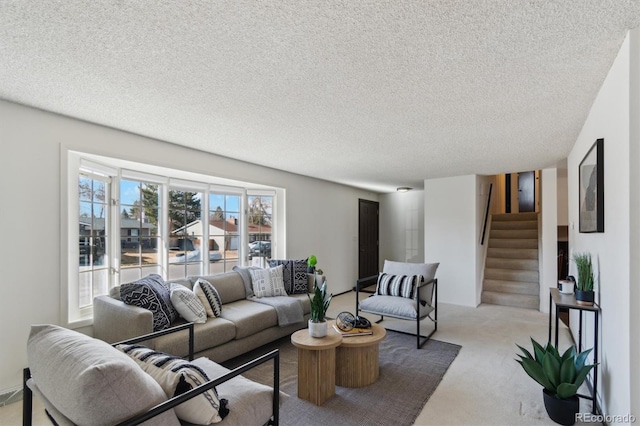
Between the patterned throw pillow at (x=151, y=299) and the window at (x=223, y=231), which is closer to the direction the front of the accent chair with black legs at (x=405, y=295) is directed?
the patterned throw pillow

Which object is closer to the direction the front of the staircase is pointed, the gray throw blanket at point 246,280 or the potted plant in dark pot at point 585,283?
the potted plant in dark pot

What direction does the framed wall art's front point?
to the viewer's left

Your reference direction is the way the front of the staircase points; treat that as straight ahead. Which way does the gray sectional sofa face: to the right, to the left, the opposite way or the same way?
to the left

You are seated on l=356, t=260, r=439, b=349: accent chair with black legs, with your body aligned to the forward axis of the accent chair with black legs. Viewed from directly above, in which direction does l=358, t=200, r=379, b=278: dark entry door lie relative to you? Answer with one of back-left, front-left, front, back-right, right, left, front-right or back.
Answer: back-right

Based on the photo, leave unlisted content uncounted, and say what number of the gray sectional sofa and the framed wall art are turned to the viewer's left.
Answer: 1

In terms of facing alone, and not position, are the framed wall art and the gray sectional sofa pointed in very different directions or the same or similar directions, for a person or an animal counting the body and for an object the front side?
very different directions

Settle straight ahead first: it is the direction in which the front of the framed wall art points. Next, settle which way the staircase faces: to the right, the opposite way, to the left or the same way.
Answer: to the left

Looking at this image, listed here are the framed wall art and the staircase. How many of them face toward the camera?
1

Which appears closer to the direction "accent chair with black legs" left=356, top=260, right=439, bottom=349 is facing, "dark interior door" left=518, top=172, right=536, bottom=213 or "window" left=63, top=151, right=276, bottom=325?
the window

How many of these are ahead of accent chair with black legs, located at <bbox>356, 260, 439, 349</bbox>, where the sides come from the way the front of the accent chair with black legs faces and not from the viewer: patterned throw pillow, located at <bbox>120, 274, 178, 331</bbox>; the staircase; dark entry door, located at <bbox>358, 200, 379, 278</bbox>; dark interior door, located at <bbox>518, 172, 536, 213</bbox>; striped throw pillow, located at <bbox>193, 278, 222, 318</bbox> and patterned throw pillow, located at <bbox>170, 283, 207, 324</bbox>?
3

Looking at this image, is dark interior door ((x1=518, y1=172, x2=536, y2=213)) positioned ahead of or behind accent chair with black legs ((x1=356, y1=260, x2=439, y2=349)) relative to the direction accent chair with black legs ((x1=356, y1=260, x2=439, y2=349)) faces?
behind
